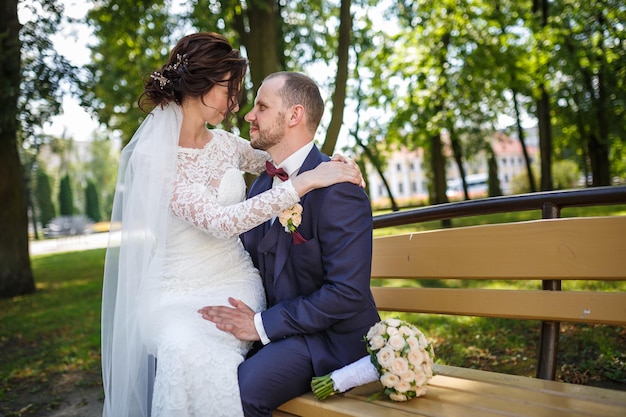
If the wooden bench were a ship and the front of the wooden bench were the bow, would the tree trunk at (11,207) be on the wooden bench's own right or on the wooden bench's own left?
on the wooden bench's own right

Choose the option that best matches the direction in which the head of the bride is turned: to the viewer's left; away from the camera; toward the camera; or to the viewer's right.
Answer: to the viewer's right

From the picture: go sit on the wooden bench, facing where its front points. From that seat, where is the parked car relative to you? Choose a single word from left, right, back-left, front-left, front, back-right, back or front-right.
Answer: right

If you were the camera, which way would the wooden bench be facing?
facing the viewer and to the left of the viewer

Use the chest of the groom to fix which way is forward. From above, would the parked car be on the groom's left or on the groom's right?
on the groom's right

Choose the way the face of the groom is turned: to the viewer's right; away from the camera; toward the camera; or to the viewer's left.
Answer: to the viewer's left

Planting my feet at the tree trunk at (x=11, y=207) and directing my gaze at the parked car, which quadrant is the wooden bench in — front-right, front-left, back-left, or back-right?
back-right

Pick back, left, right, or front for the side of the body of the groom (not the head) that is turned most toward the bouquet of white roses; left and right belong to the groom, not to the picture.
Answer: left
